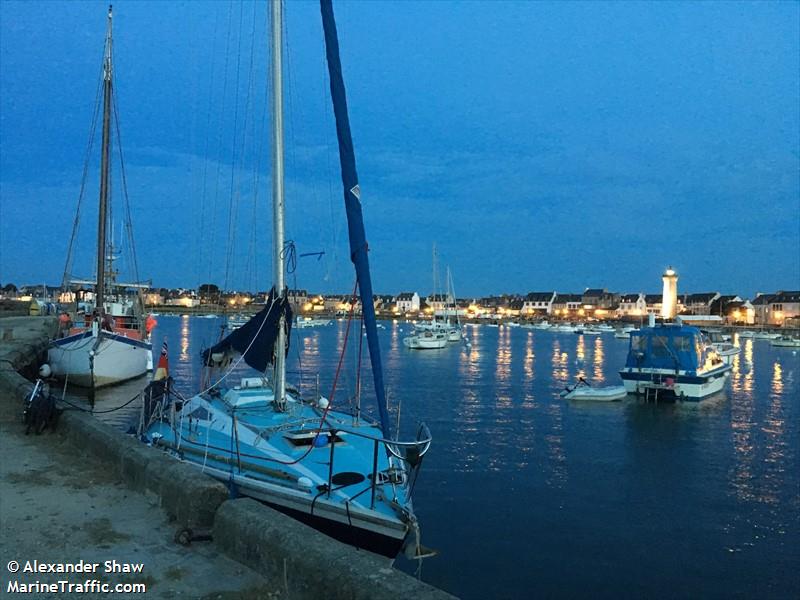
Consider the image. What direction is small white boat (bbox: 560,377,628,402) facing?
to the viewer's right

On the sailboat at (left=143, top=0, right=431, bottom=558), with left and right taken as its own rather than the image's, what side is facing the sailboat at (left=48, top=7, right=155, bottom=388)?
back

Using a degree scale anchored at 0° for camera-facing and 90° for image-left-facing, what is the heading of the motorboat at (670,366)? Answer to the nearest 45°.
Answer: approximately 225°

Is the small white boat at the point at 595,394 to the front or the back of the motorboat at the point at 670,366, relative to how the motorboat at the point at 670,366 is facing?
to the back

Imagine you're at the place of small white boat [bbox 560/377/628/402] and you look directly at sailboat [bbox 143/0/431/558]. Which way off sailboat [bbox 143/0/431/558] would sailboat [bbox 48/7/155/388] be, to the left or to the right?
right

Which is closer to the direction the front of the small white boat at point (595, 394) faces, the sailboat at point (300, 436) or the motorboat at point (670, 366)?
the motorboat
